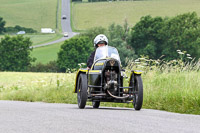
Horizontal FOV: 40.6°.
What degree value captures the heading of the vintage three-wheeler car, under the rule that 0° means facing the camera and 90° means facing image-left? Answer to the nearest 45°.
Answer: approximately 0°
